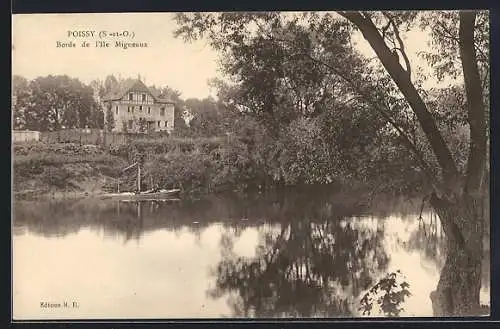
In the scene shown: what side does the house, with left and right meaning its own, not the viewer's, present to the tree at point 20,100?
right
